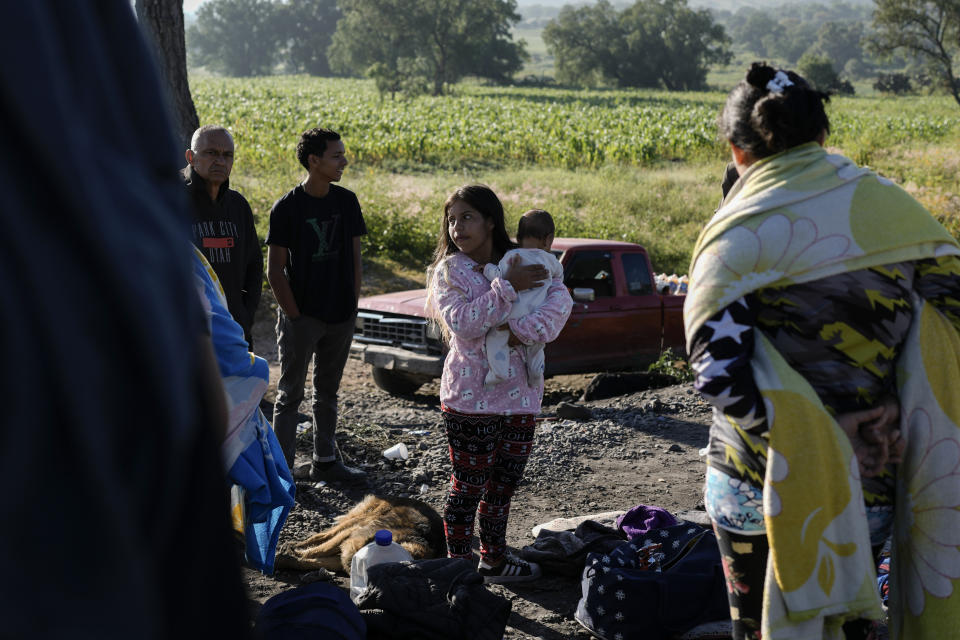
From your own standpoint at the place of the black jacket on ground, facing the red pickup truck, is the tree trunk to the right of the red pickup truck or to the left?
left

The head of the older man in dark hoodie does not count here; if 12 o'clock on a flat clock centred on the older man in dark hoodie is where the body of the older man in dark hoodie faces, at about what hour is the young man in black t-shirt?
The young man in black t-shirt is roughly at 8 o'clock from the older man in dark hoodie.

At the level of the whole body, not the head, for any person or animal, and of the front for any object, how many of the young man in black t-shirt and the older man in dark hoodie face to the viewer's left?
0

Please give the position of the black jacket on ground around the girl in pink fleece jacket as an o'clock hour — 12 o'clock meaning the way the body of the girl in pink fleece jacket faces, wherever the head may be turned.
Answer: The black jacket on ground is roughly at 2 o'clock from the girl in pink fleece jacket.

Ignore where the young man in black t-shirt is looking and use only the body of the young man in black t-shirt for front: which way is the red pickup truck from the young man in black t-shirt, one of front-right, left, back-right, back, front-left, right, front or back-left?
left

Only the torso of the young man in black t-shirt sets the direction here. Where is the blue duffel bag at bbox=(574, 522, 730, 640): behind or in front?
in front

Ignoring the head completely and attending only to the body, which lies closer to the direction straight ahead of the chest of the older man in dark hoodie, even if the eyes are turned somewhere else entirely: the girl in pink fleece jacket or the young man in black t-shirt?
the girl in pink fleece jacket

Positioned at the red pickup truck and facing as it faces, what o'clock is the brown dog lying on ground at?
The brown dog lying on ground is roughly at 11 o'clock from the red pickup truck.

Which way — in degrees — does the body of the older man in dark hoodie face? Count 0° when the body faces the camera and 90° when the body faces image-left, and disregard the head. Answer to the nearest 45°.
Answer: approximately 0°

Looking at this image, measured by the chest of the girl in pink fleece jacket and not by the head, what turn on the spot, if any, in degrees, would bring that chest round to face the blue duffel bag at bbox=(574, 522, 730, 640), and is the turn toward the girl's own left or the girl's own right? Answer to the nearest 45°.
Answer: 0° — they already face it

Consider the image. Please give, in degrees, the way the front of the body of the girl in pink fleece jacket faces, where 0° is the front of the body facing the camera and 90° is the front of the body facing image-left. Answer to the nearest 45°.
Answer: approximately 315°

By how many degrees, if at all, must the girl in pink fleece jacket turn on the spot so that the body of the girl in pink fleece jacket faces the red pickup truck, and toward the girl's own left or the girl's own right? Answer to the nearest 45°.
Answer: approximately 135° to the girl's own left

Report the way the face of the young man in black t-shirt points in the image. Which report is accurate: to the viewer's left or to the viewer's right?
to the viewer's right
